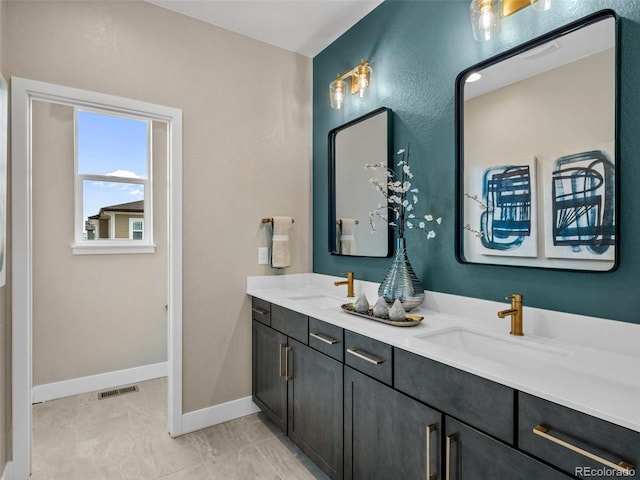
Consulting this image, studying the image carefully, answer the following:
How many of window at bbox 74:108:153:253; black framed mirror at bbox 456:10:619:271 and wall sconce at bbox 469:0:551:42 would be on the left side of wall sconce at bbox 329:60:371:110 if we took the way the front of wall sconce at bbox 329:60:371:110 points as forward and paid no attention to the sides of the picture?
2

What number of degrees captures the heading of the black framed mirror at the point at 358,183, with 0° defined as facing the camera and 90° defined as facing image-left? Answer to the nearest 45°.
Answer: approximately 45°

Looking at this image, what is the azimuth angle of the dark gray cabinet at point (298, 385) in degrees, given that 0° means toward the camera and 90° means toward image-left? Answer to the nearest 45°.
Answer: approximately 45°

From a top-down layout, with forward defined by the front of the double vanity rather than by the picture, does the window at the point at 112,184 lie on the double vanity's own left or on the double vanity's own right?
on the double vanity's own right

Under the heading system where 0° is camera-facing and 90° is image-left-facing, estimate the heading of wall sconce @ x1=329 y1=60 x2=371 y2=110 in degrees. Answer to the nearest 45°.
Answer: approximately 45°
